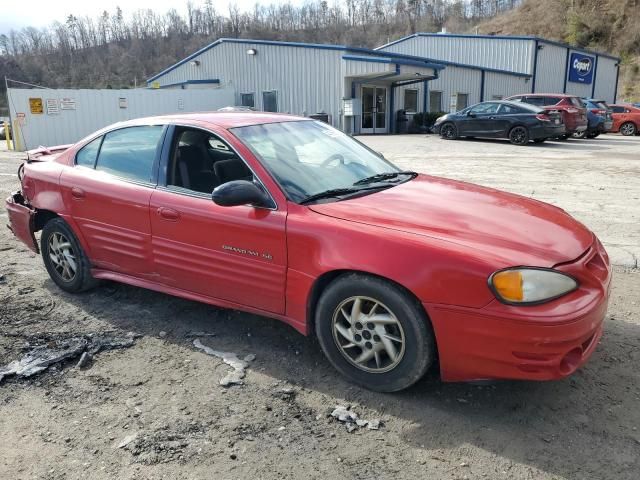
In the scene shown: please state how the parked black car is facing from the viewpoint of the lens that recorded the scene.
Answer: facing away from the viewer and to the left of the viewer

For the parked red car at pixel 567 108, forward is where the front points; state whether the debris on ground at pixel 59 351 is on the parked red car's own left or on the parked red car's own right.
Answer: on the parked red car's own left

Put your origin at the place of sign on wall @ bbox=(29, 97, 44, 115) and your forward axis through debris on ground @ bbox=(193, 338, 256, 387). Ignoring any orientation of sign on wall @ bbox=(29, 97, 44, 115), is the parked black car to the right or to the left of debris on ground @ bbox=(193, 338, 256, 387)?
left

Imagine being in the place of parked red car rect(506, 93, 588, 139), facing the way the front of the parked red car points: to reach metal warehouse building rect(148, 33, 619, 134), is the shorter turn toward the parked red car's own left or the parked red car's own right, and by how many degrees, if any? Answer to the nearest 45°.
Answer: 0° — it already faces it

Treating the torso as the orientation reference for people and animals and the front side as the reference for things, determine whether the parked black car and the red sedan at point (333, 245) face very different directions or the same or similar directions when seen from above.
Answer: very different directions

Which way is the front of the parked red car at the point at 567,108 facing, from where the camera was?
facing away from the viewer and to the left of the viewer

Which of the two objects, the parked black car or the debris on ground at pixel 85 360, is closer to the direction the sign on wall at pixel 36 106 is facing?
the debris on ground

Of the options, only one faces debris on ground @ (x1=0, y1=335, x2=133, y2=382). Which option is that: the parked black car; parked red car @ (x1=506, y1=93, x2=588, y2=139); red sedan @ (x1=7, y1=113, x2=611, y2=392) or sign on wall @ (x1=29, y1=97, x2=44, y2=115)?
the sign on wall

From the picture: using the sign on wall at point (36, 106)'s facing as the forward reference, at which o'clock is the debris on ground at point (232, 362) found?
The debris on ground is roughly at 12 o'clock from the sign on wall.
